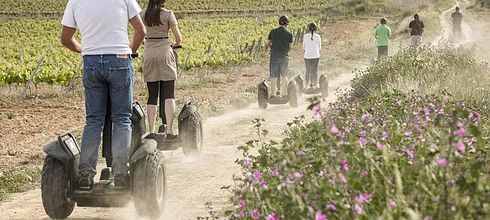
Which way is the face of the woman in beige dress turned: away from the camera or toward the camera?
away from the camera

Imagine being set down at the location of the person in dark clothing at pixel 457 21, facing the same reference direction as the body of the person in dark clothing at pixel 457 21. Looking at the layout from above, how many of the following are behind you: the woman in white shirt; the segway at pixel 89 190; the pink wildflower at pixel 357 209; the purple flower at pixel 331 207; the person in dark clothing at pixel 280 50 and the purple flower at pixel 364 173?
6

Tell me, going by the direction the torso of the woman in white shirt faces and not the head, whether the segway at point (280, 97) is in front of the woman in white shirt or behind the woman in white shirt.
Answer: behind

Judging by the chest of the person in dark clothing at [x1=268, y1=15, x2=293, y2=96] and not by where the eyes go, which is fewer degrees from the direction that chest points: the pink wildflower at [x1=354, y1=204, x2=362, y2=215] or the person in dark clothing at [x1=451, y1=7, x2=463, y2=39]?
the person in dark clothing

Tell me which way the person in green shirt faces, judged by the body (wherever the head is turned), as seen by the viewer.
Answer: away from the camera

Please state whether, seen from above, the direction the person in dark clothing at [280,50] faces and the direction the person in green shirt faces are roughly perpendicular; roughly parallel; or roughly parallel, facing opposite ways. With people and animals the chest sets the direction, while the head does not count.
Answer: roughly parallel

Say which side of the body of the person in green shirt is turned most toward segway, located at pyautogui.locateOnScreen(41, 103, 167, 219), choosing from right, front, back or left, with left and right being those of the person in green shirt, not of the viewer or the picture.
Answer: back

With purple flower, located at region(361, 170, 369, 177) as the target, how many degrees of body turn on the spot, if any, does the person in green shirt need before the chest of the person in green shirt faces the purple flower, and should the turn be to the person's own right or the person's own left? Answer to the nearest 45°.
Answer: approximately 180°

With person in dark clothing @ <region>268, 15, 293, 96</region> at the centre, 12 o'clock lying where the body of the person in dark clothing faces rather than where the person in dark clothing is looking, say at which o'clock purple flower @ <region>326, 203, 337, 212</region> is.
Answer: The purple flower is roughly at 6 o'clock from the person in dark clothing.

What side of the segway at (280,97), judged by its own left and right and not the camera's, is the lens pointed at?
back

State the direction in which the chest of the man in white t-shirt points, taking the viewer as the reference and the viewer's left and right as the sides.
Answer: facing away from the viewer

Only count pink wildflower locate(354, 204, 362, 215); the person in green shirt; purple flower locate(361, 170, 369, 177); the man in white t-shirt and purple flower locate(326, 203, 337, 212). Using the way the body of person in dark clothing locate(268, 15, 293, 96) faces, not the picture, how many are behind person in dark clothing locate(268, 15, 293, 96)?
4

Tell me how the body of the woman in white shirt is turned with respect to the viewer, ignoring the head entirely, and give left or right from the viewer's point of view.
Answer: facing away from the viewer

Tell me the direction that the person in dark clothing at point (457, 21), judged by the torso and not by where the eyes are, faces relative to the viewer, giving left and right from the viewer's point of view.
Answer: facing away from the viewer

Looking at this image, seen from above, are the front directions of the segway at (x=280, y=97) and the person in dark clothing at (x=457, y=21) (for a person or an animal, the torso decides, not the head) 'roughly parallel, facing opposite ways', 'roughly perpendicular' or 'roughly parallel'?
roughly parallel

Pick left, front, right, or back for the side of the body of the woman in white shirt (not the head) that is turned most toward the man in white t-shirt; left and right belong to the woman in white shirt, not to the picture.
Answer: back

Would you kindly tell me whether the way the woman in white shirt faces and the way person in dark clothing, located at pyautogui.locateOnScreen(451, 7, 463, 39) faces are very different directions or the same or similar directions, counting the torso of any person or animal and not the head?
same or similar directions
